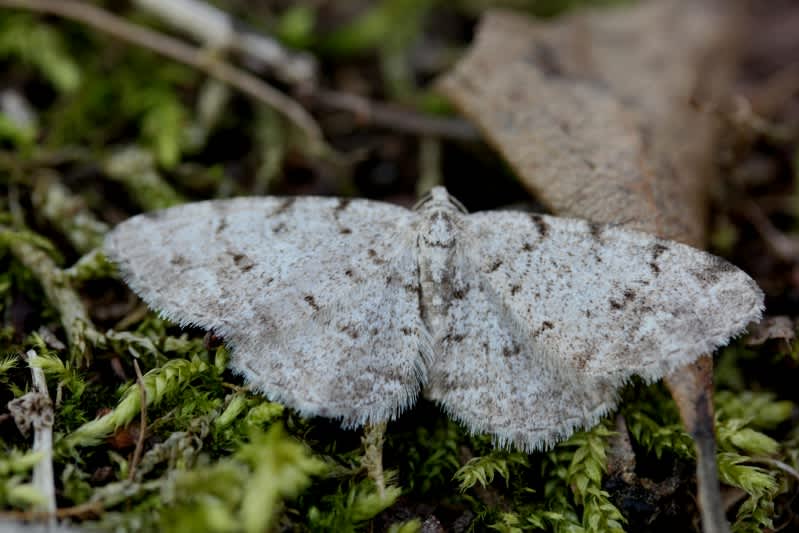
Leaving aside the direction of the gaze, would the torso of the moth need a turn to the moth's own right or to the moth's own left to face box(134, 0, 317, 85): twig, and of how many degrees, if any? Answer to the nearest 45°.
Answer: approximately 45° to the moth's own left

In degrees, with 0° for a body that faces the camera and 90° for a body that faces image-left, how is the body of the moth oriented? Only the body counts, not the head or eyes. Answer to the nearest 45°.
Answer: approximately 180°

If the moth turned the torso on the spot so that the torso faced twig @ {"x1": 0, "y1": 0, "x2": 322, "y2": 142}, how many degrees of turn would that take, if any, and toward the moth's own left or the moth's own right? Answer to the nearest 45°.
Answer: approximately 45° to the moth's own left

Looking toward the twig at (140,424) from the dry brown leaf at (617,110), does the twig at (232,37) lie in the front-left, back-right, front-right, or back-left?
front-right

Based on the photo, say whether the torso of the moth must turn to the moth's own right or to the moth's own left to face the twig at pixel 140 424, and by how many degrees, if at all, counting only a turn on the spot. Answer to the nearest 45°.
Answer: approximately 90° to the moth's own left

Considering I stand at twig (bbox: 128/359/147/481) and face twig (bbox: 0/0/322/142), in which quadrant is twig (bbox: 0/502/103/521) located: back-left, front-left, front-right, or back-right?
back-left

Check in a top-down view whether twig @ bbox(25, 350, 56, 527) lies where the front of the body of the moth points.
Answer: no
